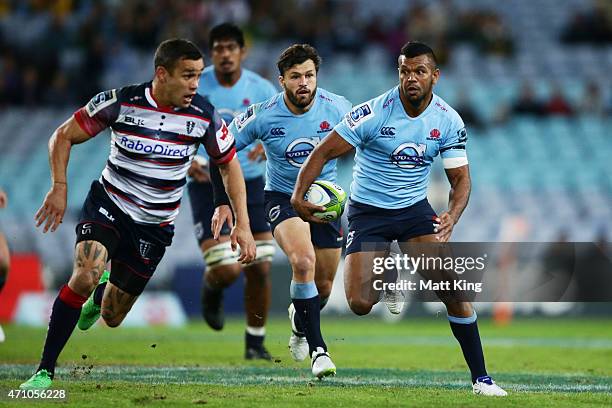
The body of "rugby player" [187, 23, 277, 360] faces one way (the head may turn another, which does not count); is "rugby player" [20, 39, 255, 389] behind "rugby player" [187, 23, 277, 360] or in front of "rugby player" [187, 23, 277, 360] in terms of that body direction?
in front

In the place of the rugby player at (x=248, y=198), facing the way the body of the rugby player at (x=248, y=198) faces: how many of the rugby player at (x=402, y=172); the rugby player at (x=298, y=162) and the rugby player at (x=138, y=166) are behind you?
0

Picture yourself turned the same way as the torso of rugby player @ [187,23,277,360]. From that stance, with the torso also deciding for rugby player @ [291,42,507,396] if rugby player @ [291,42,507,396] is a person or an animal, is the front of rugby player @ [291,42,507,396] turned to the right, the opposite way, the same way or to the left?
the same way

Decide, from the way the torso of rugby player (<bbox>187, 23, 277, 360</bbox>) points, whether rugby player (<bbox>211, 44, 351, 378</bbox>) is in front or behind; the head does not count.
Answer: in front

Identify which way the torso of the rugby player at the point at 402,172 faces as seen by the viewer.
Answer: toward the camera

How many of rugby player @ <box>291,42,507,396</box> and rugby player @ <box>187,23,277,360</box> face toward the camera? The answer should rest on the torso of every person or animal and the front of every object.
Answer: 2

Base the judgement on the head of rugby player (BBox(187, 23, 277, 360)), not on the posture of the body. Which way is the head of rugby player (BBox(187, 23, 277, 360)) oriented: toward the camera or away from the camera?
toward the camera

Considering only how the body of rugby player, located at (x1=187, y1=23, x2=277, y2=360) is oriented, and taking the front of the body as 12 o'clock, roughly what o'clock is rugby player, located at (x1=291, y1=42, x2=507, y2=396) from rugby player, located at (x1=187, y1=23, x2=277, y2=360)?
rugby player, located at (x1=291, y1=42, x2=507, y2=396) is roughly at 11 o'clock from rugby player, located at (x1=187, y1=23, x2=277, y2=360).

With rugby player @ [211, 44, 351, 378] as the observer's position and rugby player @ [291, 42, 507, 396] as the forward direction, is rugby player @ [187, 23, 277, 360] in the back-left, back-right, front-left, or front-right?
back-left

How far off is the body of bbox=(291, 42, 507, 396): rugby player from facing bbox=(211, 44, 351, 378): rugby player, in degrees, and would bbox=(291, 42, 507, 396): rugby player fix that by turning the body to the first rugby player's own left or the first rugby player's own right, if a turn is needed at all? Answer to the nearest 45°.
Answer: approximately 135° to the first rugby player's own right

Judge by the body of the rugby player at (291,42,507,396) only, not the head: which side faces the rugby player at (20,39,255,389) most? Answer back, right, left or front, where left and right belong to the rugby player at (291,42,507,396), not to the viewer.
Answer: right

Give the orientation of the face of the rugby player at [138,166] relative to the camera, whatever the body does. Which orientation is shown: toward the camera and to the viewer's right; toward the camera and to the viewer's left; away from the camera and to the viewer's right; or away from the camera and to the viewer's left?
toward the camera and to the viewer's right
